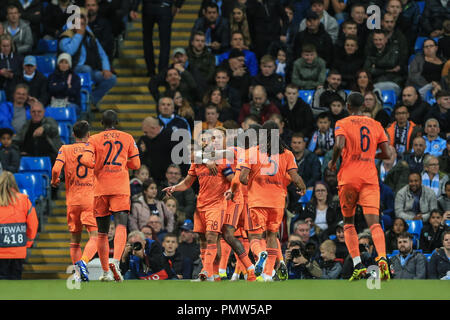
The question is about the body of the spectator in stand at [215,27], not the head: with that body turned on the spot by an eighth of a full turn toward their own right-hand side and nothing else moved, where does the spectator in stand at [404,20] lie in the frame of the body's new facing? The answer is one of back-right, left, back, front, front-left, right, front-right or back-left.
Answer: back-left

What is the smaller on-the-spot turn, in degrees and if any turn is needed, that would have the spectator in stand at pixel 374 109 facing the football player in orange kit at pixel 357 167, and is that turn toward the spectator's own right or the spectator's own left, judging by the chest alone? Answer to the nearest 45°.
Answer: approximately 45° to the spectator's own left

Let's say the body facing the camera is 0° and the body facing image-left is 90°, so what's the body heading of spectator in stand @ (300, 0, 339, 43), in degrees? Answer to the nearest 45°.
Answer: approximately 45°

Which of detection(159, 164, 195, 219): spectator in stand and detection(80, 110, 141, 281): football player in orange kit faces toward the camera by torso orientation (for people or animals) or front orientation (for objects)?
the spectator in stand

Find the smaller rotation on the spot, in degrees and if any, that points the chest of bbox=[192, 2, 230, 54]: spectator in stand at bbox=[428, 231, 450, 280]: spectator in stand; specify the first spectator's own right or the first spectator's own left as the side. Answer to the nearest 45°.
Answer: approximately 45° to the first spectator's own left

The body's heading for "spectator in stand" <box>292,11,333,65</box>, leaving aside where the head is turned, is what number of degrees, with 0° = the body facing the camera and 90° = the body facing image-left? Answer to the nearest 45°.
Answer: approximately 0°

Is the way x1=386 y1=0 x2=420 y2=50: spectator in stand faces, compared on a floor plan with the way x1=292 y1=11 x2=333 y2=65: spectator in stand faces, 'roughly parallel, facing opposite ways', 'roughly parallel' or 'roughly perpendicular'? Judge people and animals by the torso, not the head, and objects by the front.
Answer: roughly parallel

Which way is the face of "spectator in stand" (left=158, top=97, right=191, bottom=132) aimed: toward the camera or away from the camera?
toward the camera

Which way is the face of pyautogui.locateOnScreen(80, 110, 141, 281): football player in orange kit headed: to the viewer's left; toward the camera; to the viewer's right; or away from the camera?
away from the camera

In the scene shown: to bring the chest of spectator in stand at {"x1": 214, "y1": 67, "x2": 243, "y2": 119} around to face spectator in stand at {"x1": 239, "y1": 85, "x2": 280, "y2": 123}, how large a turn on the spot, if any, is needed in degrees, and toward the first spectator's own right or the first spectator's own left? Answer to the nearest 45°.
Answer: approximately 45° to the first spectator's own left

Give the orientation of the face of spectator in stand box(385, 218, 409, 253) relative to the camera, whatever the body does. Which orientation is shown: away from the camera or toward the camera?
toward the camera

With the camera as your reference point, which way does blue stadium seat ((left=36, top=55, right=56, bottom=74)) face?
facing the viewer

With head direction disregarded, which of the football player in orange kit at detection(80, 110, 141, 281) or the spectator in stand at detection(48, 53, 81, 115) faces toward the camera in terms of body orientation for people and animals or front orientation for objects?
the spectator in stand

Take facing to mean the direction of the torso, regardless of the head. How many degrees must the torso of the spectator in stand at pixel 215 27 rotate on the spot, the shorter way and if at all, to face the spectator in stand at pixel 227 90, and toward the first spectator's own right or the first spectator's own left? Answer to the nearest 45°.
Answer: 0° — they already face them

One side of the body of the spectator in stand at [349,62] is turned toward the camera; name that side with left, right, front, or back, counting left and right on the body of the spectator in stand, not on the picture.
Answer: front

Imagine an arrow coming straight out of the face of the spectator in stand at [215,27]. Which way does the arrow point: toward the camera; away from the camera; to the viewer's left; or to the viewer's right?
toward the camera

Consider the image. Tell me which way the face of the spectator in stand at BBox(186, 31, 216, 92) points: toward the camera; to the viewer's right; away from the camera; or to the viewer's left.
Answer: toward the camera

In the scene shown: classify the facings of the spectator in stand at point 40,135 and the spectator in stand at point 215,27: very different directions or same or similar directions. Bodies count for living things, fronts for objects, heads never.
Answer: same or similar directions
